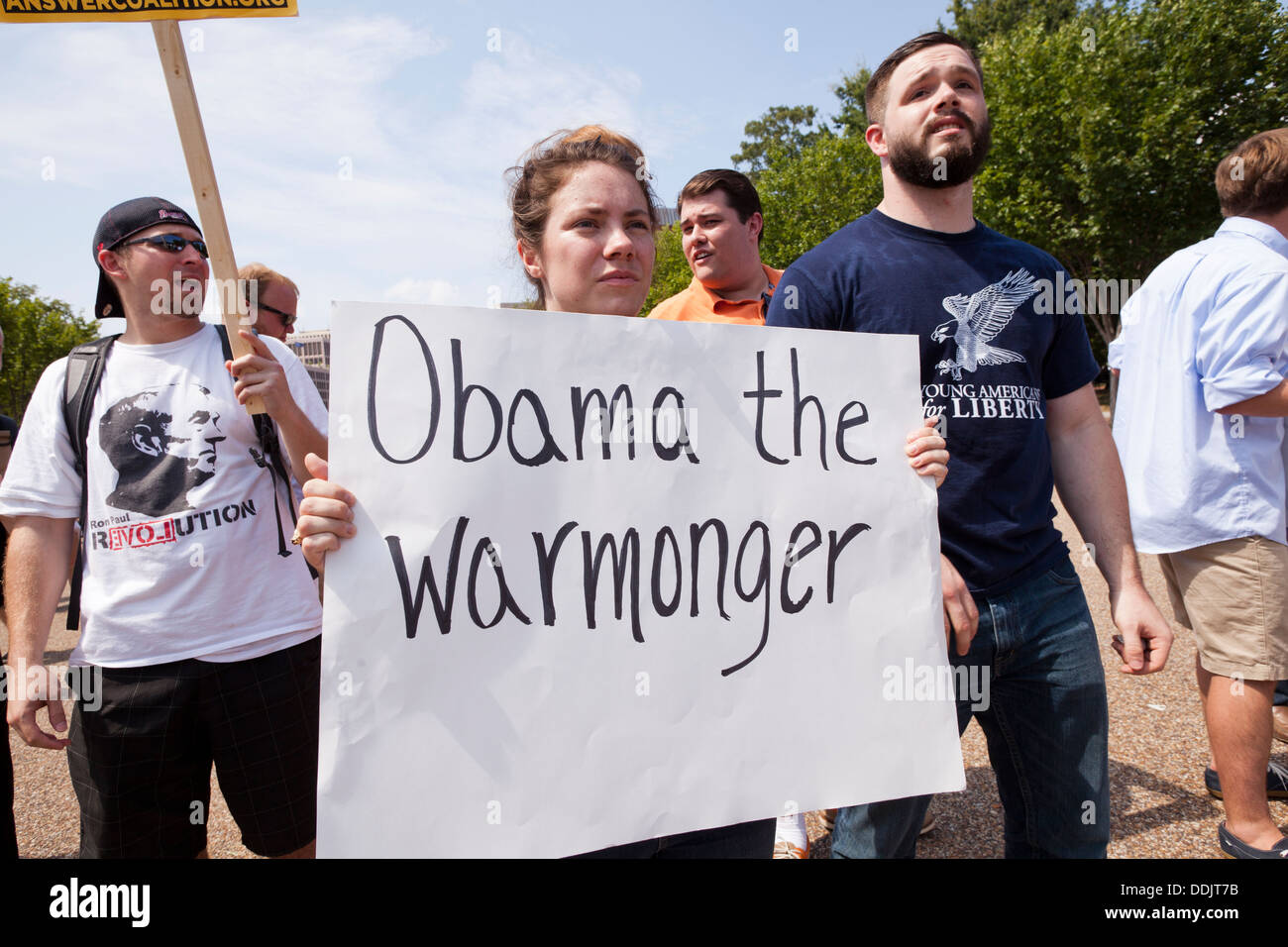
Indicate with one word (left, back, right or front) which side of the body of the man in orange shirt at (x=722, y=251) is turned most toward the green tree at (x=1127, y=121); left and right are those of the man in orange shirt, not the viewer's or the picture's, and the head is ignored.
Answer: back

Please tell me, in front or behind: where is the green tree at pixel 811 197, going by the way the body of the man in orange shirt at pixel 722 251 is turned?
behind

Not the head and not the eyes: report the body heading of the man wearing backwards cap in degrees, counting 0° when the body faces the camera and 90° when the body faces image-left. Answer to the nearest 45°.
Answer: approximately 0°

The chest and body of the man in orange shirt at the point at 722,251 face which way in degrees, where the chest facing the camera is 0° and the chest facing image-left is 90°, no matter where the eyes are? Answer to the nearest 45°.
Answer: approximately 45°

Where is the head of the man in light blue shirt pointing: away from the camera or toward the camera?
away from the camera

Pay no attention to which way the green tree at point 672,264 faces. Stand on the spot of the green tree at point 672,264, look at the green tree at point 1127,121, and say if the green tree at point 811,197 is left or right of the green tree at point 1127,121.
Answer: right

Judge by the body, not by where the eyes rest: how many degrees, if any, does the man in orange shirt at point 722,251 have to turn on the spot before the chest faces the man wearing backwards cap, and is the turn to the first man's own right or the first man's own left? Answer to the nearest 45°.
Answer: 0° — they already face them

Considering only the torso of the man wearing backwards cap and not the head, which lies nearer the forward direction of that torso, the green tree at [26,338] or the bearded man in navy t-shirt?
the bearded man in navy t-shirt

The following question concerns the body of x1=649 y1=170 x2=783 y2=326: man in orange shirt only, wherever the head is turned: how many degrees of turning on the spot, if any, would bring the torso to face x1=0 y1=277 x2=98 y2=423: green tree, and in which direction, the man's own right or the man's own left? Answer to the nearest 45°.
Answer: approximately 90° to the man's own right

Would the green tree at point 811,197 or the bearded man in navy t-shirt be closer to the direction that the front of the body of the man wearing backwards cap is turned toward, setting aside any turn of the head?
the bearded man in navy t-shirt

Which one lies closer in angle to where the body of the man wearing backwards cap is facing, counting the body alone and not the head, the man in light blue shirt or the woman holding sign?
the woman holding sign
